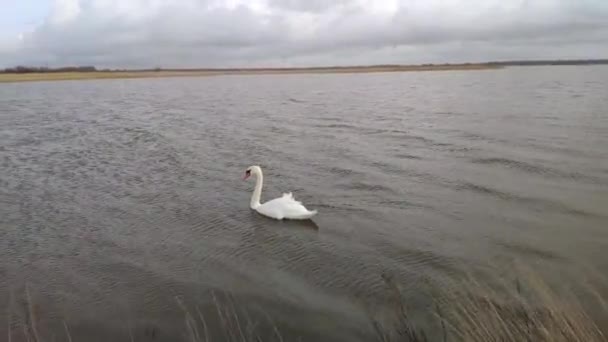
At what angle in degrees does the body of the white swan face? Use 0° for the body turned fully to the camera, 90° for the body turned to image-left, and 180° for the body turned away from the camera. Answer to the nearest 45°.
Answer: approximately 90°
